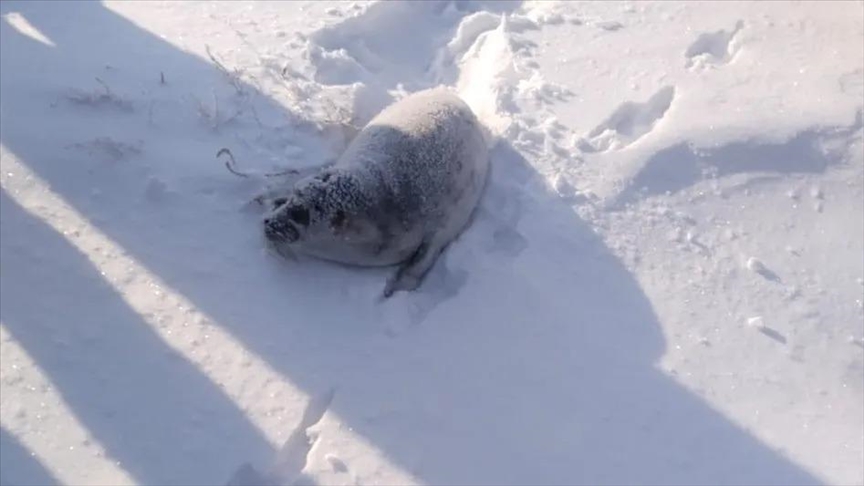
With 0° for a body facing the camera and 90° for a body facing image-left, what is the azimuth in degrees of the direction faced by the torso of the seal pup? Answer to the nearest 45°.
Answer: approximately 45°
